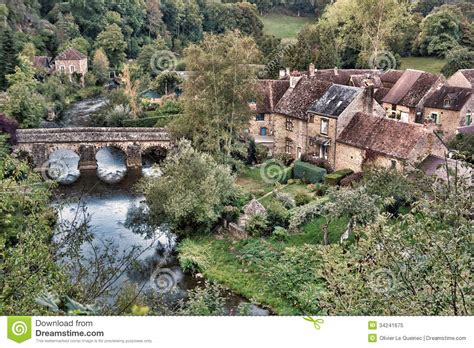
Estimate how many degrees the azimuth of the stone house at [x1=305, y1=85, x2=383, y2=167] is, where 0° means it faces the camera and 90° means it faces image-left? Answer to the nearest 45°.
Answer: approximately 45°

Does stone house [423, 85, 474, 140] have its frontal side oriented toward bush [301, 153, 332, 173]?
yes

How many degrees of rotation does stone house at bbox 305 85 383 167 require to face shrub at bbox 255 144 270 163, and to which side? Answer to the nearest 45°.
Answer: approximately 45° to its right

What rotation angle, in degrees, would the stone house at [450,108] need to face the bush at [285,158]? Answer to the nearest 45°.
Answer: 0° — it already faces it

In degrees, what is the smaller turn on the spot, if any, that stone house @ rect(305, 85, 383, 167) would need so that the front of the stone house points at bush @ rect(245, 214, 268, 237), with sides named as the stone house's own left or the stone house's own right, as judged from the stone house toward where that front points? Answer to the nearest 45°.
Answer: approximately 45° to the stone house's own left

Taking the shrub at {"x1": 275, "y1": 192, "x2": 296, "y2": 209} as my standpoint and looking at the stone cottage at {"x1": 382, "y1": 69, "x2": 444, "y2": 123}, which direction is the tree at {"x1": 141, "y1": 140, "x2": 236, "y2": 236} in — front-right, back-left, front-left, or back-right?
back-left

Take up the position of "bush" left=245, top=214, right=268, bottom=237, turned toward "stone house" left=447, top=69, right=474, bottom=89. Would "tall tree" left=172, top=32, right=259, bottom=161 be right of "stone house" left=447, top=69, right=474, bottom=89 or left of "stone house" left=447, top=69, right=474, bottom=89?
left

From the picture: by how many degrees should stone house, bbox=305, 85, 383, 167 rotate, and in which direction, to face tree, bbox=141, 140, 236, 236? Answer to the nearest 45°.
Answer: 0° — it already faces it

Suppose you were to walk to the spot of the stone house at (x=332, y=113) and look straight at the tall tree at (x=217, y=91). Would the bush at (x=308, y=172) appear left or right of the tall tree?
left

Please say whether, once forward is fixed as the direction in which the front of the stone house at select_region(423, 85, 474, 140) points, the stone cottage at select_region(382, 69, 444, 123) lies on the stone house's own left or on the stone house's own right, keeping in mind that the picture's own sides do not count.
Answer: on the stone house's own right
